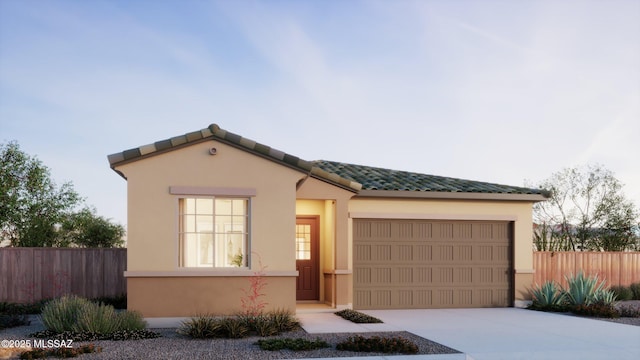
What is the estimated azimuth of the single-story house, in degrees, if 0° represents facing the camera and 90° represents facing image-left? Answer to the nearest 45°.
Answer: approximately 0°

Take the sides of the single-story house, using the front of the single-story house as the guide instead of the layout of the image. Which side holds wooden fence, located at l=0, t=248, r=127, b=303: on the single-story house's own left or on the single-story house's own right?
on the single-story house's own right

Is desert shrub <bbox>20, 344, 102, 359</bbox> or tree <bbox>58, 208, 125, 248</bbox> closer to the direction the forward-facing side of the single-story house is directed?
the desert shrub

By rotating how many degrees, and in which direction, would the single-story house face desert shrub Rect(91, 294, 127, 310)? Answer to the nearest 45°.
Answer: approximately 90° to its right

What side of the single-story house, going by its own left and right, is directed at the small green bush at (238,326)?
front

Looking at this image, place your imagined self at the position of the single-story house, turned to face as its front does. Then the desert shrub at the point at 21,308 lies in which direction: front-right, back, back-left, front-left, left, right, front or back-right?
right

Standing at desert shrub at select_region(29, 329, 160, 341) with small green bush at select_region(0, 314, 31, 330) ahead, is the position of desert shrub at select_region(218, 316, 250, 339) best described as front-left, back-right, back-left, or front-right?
back-right

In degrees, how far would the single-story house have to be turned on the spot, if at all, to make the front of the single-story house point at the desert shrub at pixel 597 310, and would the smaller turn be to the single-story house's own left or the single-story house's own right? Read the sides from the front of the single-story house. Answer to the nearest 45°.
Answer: approximately 90° to the single-story house's own left

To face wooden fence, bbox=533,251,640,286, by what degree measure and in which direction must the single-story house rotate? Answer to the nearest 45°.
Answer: approximately 135° to its left

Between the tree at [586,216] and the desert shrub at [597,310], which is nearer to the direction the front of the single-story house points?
the desert shrub

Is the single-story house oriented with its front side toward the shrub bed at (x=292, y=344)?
yes

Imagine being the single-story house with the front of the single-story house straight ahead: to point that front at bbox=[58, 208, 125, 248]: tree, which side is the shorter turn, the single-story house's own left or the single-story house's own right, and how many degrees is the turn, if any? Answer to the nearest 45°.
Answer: approximately 135° to the single-story house's own right

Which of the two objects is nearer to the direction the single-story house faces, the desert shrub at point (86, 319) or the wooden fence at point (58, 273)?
the desert shrub
